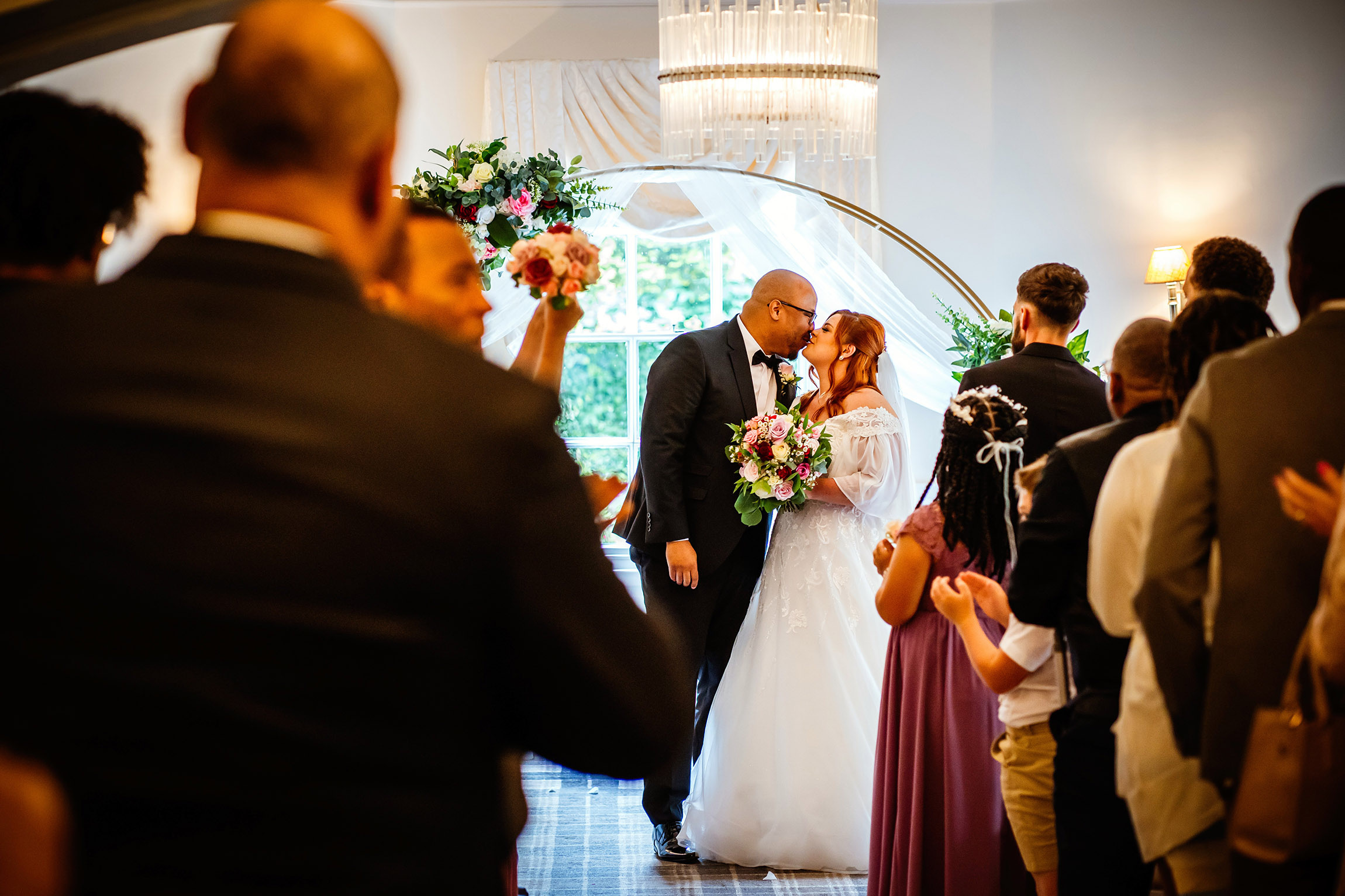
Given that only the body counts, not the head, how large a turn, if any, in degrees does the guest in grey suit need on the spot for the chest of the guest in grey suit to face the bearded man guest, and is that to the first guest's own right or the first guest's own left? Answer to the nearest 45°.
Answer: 0° — they already face them

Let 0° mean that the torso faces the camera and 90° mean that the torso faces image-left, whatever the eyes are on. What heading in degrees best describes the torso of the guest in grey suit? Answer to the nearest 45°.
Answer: approximately 180°

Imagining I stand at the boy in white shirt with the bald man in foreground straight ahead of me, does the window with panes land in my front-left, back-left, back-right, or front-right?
back-right

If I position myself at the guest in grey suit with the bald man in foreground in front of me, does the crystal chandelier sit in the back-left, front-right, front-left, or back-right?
back-right

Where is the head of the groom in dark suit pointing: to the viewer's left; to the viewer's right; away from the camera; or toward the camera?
to the viewer's right

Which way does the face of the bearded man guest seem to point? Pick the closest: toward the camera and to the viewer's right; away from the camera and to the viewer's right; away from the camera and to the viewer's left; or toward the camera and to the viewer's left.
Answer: away from the camera and to the viewer's left

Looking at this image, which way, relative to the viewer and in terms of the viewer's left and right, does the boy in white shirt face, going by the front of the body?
facing to the left of the viewer

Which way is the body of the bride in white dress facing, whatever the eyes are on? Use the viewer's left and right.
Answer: facing to the left of the viewer

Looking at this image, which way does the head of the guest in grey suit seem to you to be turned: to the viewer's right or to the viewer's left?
to the viewer's left

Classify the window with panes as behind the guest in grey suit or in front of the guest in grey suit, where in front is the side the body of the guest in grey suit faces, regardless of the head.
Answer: in front

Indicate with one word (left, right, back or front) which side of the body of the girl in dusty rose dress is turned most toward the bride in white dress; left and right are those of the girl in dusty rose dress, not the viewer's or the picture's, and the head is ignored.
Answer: front

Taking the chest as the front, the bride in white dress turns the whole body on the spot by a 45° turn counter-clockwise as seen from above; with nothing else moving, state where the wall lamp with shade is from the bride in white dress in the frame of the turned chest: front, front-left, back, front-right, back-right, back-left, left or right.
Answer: back

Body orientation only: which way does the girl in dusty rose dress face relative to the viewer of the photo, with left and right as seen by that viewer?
facing away from the viewer and to the left of the viewer
